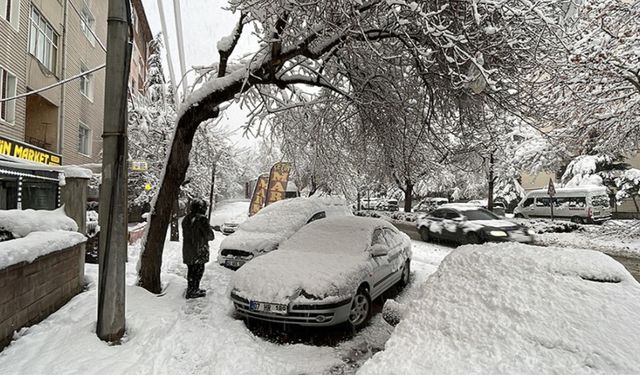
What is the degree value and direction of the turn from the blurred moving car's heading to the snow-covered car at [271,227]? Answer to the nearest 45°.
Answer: approximately 90° to its right

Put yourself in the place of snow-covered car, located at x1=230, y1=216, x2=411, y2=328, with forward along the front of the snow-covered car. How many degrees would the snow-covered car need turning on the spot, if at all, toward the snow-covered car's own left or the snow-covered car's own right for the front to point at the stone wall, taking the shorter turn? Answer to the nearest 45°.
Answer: approximately 45° to the snow-covered car's own right

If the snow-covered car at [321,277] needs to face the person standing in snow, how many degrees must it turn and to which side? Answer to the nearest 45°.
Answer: approximately 45° to its right

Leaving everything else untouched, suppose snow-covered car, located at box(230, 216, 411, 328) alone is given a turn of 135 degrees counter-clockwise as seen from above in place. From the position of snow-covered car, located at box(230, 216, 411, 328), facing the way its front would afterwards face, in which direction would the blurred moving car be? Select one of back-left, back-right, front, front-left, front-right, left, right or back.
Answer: front-left

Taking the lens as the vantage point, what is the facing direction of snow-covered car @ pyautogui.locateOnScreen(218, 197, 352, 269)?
facing the viewer and to the left of the viewer

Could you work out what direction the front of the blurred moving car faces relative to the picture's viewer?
facing the viewer and to the right of the viewer

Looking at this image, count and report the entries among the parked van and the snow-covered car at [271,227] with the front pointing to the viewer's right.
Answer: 0
